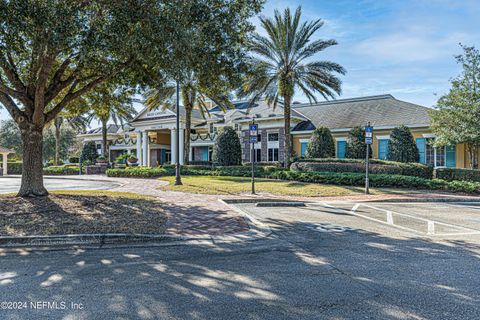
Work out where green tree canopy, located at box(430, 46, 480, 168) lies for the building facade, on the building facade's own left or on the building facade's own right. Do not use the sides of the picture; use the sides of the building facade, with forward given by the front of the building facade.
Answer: on the building facade's own left

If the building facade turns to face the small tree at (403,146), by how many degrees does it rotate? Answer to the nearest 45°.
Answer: approximately 90° to its left

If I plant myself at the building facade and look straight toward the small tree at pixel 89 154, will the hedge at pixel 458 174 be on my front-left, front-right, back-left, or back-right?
back-left

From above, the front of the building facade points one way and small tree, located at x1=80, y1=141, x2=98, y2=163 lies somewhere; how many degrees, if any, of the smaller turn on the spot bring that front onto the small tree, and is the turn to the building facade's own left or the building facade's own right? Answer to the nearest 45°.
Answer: approximately 45° to the building facade's own right

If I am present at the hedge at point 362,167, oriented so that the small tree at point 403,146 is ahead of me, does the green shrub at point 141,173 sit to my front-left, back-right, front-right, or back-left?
back-left

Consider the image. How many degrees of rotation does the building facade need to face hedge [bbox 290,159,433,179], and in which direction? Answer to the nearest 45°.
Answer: approximately 45° to its left

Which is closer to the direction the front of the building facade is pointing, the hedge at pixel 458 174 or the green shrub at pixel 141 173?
the green shrub

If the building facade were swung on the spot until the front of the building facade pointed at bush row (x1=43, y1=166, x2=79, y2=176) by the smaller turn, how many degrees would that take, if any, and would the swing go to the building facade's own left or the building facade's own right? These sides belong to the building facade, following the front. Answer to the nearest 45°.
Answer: approximately 45° to the building facade's own right

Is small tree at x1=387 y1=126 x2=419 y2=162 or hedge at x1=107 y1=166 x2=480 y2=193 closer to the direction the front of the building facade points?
the hedge

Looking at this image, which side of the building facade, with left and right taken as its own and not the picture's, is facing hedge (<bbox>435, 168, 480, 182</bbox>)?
left

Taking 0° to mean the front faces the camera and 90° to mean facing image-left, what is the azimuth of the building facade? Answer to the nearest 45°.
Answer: approximately 45°

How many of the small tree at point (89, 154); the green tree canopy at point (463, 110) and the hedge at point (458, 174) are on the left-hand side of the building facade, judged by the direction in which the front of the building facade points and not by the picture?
2

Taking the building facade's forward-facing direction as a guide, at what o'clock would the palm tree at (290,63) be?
The palm tree is roughly at 11 o'clock from the building facade.
